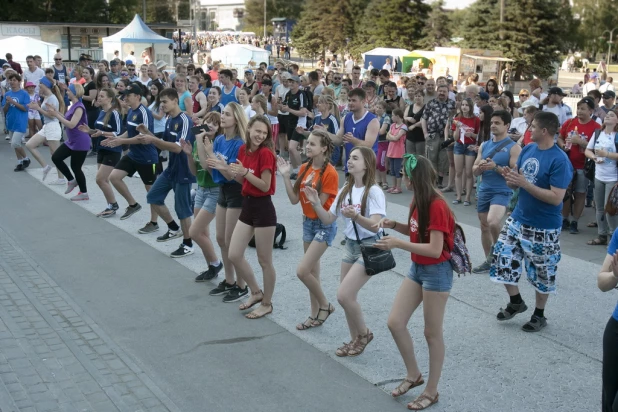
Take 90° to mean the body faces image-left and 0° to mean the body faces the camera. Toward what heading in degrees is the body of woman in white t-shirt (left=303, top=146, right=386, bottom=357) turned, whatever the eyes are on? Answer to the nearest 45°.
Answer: approximately 45°

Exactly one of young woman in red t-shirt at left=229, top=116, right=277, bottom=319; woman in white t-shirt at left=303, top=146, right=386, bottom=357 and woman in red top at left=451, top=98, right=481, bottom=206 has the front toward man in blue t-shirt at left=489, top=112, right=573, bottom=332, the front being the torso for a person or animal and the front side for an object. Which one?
the woman in red top

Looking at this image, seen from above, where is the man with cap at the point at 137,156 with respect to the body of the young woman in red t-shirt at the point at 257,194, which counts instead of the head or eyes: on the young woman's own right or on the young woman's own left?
on the young woman's own right

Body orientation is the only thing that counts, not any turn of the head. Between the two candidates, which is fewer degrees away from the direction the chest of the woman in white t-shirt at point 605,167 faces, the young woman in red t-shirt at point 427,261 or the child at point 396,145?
the young woman in red t-shirt

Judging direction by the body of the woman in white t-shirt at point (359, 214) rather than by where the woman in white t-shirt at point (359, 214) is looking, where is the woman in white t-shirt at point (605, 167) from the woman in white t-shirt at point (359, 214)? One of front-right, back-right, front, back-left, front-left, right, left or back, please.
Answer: back

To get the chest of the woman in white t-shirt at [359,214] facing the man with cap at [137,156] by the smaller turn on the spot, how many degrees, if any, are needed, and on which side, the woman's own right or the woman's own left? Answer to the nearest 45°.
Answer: approximately 90° to the woman's own right

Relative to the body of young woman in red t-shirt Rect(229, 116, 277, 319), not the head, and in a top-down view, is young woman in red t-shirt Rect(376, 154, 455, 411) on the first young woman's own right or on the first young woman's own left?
on the first young woman's own left

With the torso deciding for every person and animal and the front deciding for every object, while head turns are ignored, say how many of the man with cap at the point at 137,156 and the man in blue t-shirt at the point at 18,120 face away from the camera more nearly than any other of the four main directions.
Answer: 0

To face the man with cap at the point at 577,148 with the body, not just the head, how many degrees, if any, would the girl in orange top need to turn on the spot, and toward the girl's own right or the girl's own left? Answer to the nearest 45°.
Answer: approximately 180°
